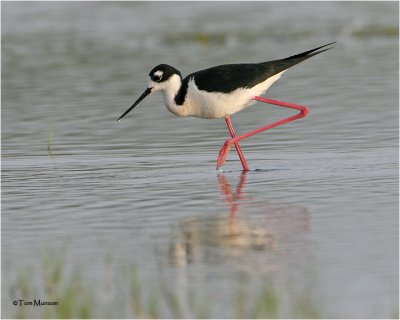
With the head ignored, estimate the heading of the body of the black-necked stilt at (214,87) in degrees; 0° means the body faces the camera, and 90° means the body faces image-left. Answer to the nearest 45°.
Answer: approximately 90°
